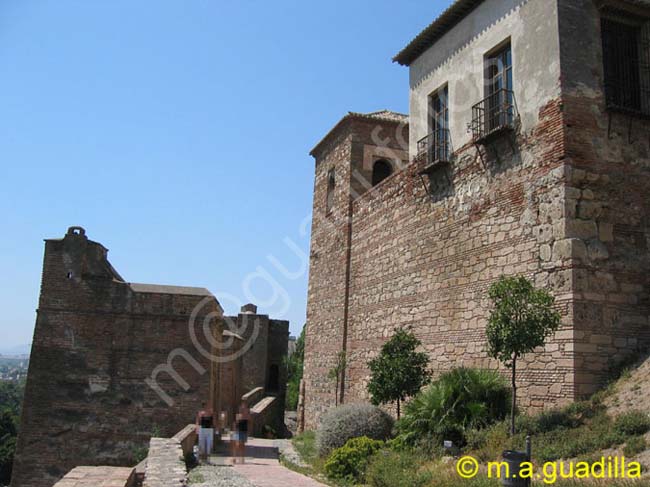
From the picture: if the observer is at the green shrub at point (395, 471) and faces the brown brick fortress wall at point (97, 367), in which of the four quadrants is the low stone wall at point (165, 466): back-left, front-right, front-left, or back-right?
front-left

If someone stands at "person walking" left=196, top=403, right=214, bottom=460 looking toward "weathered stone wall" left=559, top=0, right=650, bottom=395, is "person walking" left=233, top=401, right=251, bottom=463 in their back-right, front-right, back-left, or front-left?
front-left
